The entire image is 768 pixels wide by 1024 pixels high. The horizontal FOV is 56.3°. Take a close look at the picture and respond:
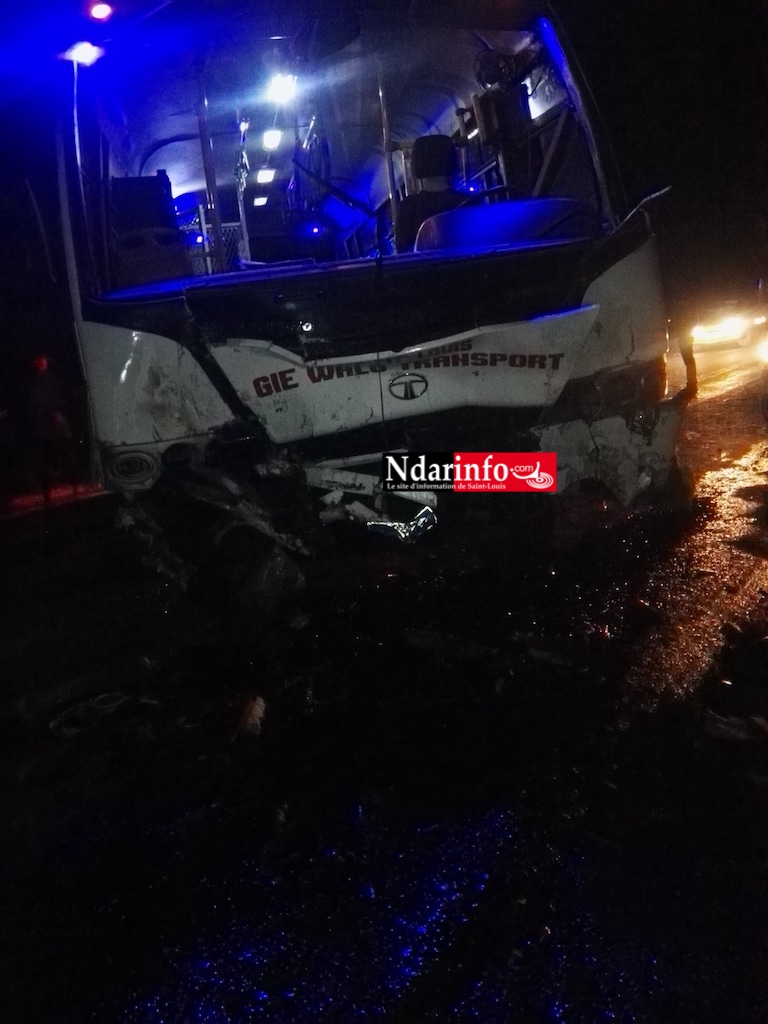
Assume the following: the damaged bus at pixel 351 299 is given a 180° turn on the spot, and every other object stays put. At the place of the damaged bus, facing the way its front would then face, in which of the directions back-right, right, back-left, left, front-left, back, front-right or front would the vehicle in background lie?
front-right

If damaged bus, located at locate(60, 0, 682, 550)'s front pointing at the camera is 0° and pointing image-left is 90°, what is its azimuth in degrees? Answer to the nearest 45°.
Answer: approximately 0°
